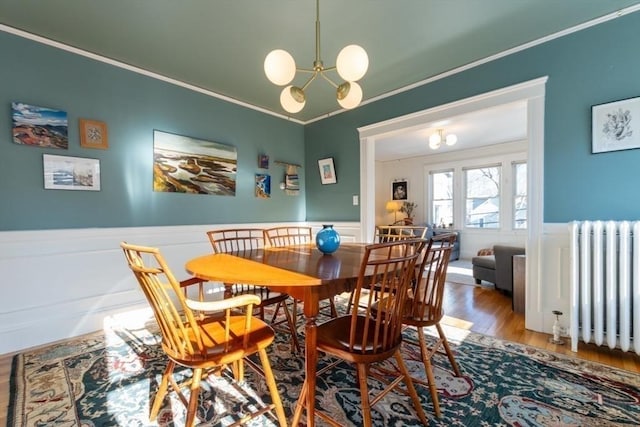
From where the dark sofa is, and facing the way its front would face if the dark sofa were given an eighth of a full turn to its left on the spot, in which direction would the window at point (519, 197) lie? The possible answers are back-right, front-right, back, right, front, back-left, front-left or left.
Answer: back-right

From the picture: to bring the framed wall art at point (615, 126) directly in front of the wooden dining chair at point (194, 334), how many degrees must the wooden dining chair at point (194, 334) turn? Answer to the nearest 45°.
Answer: approximately 45° to its right

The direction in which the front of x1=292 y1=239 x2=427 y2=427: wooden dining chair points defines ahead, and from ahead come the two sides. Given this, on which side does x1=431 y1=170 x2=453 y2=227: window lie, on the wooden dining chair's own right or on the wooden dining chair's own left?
on the wooden dining chair's own right

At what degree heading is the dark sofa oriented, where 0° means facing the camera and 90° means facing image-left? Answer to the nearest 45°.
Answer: approximately 90°

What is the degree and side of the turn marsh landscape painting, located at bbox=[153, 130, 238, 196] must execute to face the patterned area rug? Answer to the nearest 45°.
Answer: approximately 45° to its right

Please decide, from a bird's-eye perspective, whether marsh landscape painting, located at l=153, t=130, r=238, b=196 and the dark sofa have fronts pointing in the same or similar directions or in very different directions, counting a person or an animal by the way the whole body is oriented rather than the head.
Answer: very different directions

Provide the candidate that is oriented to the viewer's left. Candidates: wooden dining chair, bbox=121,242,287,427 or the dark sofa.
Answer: the dark sofa

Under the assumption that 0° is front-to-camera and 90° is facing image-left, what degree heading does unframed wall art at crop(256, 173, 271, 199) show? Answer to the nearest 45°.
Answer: approximately 315°

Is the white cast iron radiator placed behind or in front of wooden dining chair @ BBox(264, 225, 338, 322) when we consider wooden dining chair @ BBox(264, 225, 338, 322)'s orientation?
in front

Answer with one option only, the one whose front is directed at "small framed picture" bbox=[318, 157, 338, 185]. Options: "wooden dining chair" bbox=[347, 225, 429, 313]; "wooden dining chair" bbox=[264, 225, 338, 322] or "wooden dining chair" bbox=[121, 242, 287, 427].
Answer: "wooden dining chair" bbox=[121, 242, 287, 427]

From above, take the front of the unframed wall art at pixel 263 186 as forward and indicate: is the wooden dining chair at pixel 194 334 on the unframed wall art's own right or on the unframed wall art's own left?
on the unframed wall art's own right

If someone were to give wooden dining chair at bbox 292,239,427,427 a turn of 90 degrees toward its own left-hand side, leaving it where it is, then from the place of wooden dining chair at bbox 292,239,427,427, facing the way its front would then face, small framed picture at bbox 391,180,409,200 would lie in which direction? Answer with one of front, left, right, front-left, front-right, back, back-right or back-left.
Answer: back-right

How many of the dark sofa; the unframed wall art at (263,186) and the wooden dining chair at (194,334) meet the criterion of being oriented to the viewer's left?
1

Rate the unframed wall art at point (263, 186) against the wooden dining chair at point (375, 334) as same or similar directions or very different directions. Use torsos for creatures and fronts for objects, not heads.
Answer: very different directions

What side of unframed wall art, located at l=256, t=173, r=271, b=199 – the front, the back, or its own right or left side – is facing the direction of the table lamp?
left
